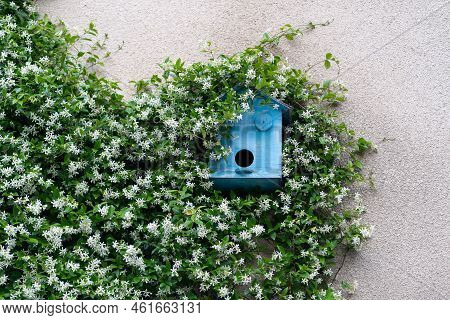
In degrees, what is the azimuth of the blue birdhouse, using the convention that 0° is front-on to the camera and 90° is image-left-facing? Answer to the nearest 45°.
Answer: approximately 0°
